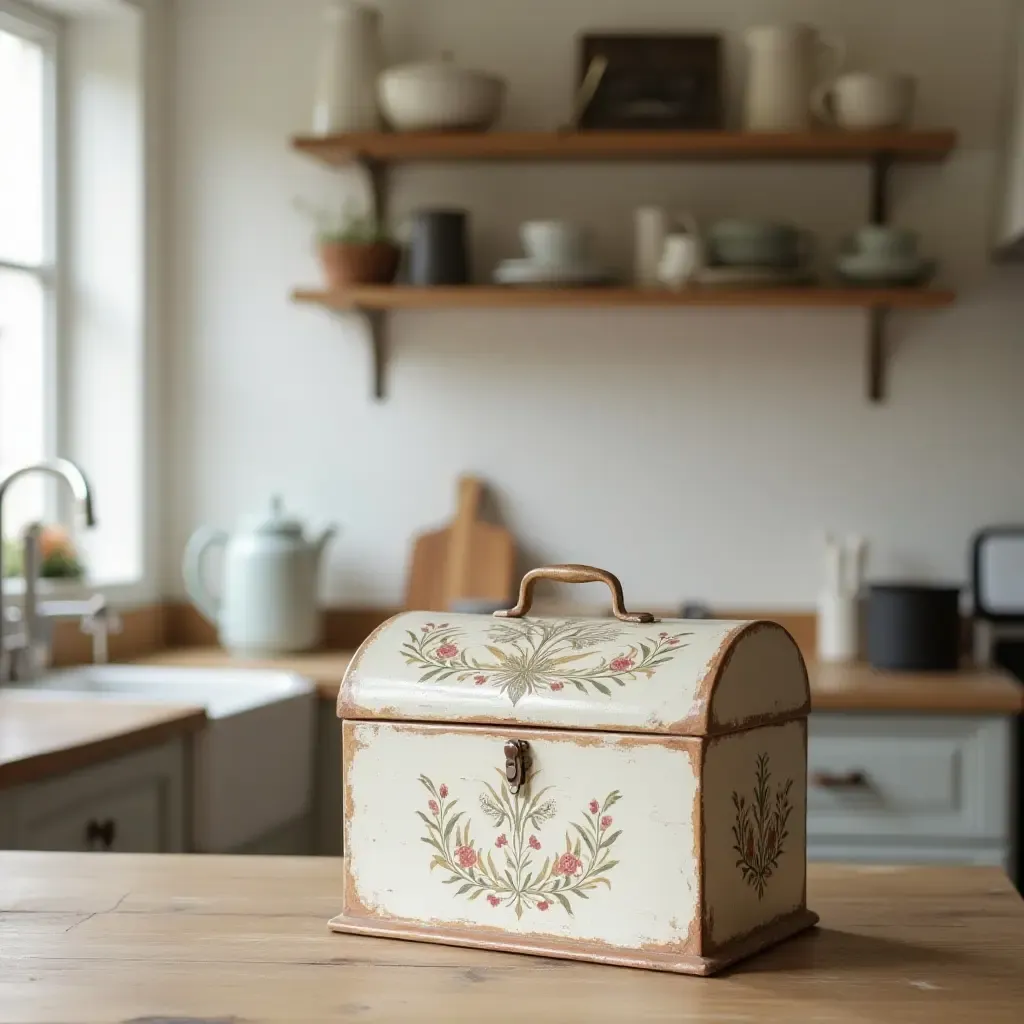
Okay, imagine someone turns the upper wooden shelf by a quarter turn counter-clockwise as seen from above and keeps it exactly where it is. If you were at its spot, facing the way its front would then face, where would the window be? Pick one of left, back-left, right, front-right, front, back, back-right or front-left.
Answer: back

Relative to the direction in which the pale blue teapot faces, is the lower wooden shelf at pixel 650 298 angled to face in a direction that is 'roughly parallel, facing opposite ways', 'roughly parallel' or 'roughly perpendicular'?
roughly perpendicular

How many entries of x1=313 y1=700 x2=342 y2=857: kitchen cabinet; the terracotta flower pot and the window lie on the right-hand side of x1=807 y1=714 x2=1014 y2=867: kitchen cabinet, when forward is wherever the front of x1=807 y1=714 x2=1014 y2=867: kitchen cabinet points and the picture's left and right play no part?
3

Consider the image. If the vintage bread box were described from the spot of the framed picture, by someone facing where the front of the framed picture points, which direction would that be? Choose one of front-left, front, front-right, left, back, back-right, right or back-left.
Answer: front

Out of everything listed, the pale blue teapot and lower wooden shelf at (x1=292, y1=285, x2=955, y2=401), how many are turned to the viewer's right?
1

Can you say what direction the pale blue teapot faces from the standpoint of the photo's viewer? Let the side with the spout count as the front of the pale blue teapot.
facing to the right of the viewer

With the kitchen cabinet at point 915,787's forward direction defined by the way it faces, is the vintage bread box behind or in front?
in front

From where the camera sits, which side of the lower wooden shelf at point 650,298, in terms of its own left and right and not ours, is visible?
front

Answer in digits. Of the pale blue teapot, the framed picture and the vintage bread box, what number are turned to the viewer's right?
1

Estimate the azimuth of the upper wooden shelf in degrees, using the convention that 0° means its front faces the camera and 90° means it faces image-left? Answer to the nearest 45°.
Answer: approximately 0°

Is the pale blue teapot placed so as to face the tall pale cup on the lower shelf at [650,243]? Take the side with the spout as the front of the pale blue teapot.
yes

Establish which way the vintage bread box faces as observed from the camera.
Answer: facing the viewer and to the left of the viewer
